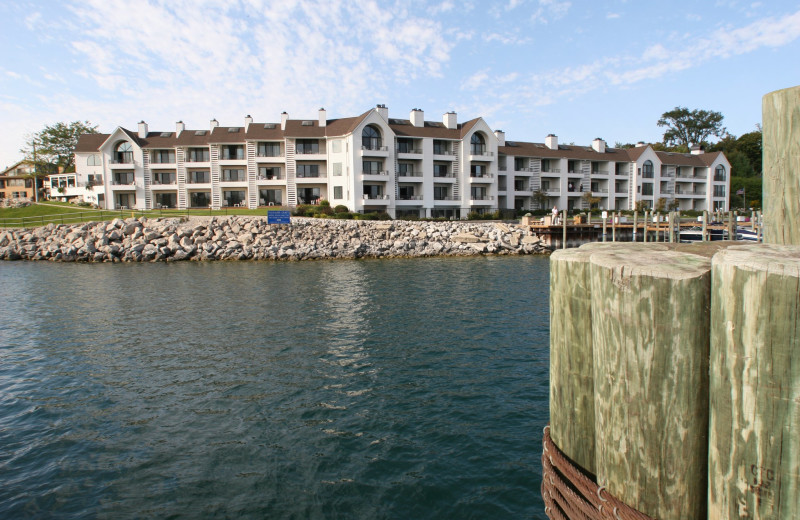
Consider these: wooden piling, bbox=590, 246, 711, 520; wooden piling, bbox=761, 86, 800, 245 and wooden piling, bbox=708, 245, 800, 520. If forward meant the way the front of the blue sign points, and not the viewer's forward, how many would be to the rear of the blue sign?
0

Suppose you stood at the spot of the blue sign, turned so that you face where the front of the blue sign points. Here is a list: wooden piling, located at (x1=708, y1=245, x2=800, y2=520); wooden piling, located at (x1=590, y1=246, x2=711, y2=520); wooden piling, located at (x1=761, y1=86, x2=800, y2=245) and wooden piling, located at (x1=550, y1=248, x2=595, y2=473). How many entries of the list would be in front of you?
4

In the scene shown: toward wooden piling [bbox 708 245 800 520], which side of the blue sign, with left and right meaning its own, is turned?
front

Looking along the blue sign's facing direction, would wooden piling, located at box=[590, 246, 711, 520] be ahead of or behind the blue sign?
ahead

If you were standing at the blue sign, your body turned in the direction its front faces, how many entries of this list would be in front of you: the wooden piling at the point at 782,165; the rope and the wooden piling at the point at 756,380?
3

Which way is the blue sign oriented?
toward the camera

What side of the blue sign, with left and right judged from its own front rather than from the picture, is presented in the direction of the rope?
front

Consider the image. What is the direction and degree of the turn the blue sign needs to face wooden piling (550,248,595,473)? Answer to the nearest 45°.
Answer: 0° — it already faces it

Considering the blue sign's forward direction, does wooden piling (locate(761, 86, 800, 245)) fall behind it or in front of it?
in front
